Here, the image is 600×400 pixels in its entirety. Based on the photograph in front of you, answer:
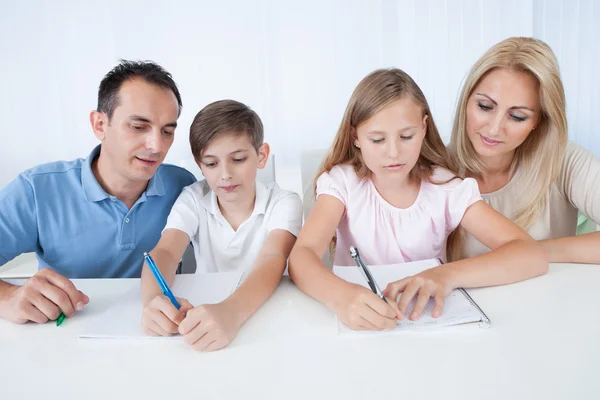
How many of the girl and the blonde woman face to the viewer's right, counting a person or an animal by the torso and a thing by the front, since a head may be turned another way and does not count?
0

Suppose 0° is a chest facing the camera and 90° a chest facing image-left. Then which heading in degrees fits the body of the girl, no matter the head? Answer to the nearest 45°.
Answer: approximately 0°

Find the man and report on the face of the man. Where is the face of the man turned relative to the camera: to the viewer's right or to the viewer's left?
to the viewer's right

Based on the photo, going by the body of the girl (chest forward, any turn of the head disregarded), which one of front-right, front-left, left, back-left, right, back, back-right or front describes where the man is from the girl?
right

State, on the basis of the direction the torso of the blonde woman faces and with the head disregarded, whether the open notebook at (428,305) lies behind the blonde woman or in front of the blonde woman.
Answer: in front
